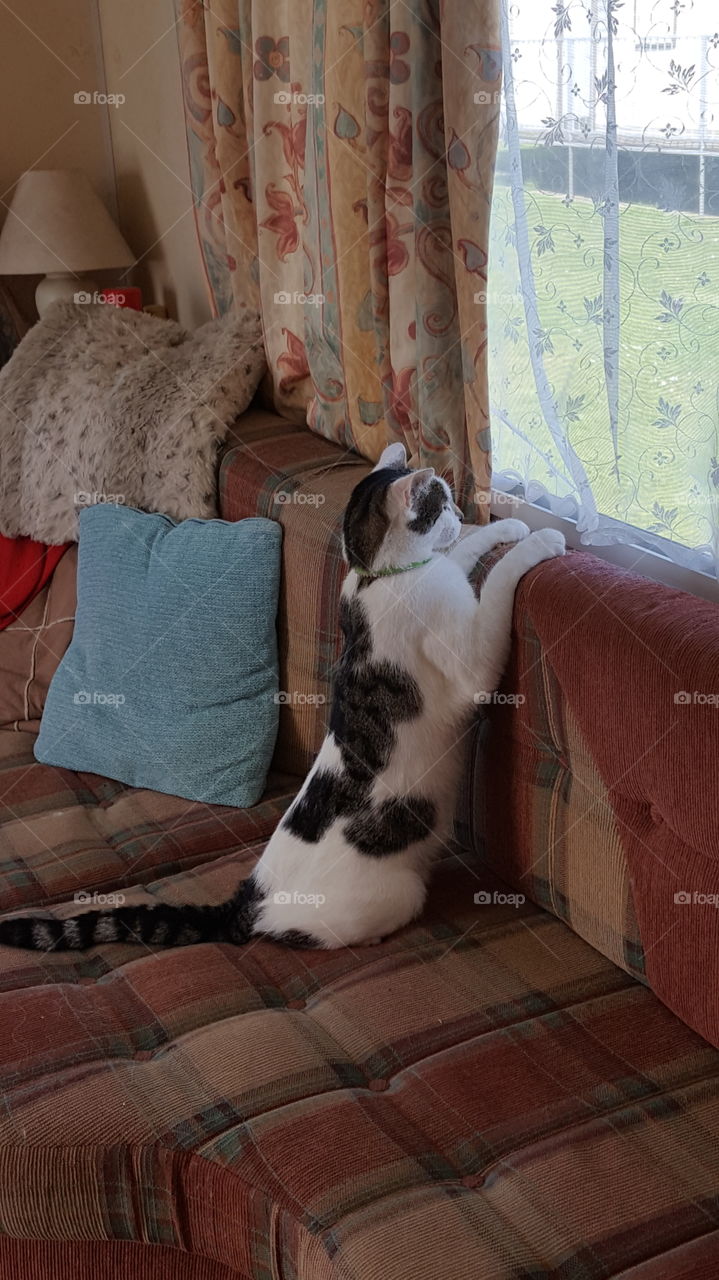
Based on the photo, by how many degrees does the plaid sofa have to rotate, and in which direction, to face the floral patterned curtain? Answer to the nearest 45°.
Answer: approximately 135° to its right

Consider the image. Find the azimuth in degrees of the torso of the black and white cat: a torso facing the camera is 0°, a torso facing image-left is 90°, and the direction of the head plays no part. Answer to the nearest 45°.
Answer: approximately 225°
